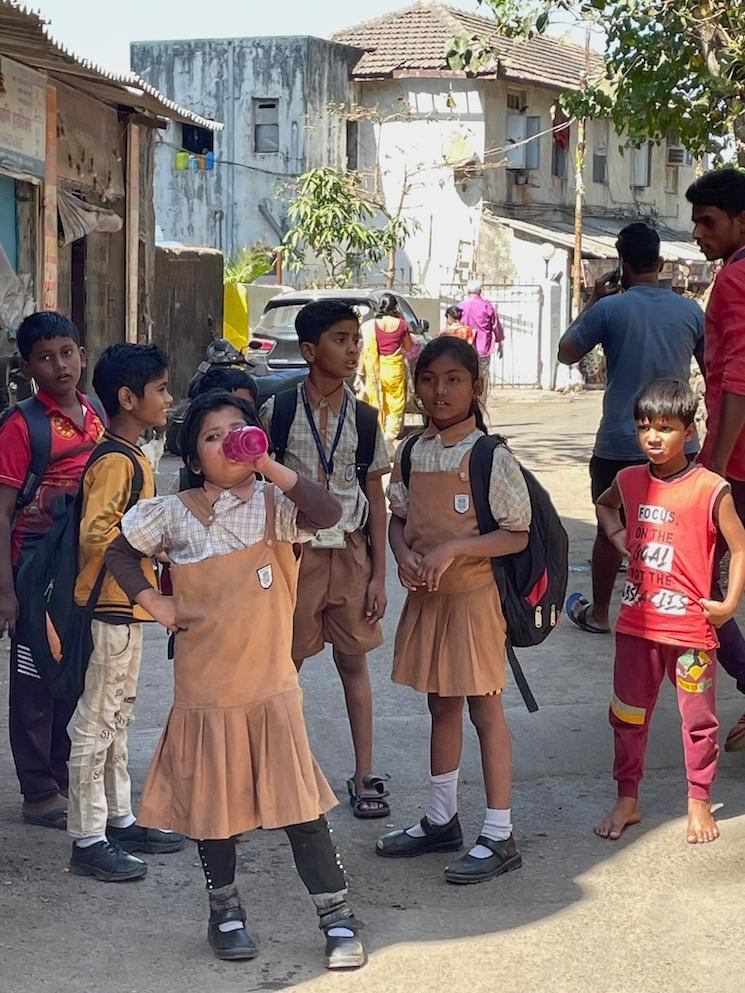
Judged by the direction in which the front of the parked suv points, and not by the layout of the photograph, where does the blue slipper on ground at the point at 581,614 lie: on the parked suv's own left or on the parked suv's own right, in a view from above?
on the parked suv's own right

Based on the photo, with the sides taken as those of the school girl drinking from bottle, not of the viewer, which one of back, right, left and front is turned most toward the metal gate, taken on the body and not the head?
back

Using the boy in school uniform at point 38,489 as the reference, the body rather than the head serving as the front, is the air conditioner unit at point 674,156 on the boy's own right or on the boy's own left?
on the boy's own left

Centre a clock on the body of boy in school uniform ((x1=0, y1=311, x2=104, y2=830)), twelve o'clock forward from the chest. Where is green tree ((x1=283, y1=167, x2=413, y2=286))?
The green tree is roughly at 8 o'clock from the boy in school uniform.

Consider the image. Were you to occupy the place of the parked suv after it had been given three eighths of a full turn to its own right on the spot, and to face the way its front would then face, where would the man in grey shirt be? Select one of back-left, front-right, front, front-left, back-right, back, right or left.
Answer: front

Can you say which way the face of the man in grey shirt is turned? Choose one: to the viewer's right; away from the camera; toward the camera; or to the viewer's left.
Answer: away from the camera

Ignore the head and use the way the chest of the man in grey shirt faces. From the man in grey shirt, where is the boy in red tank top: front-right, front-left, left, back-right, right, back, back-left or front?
back-left

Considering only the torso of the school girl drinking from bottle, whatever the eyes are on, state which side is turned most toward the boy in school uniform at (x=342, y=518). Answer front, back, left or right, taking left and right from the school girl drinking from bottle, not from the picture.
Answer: back

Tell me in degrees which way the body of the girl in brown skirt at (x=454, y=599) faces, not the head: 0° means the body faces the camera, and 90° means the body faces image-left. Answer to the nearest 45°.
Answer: approximately 45°

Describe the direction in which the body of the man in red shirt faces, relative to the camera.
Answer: to the viewer's left

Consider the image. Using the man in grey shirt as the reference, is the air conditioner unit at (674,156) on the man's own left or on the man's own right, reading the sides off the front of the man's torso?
on the man's own right
